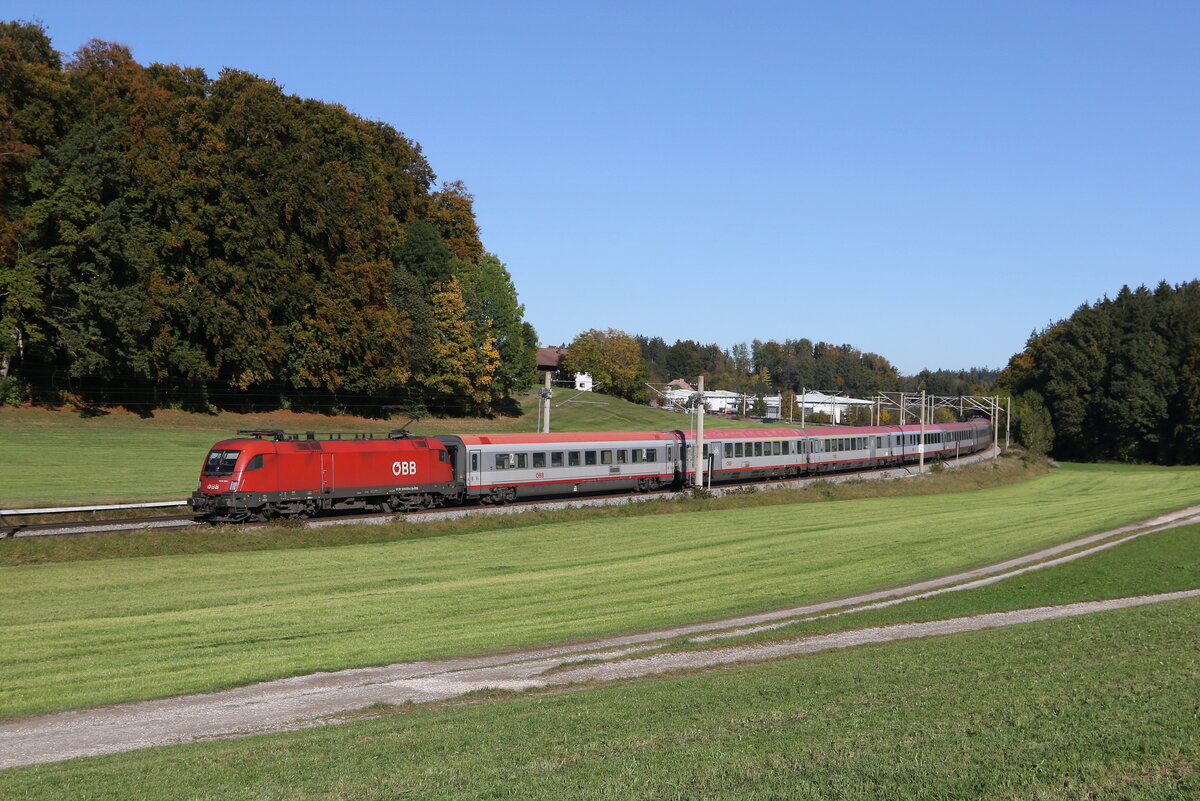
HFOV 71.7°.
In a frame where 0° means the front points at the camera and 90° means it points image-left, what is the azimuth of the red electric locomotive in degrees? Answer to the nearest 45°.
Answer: approximately 45°
